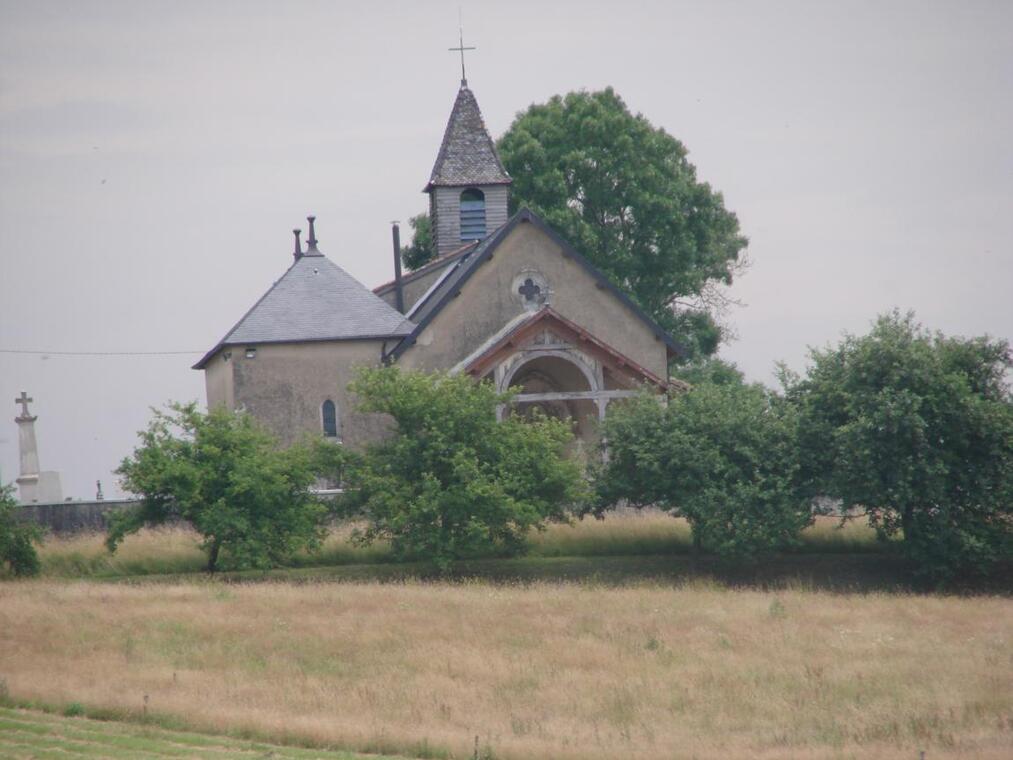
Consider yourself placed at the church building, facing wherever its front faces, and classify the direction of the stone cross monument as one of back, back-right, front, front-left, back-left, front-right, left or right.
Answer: back-right

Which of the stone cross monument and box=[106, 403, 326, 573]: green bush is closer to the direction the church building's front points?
the green bush

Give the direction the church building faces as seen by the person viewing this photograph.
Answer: facing the viewer and to the right of the viewer

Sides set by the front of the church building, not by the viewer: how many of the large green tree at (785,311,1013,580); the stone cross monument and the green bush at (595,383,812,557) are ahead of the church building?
2

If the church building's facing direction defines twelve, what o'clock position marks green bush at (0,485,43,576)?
The green bush is roughly at 3 o'clock from the church building.

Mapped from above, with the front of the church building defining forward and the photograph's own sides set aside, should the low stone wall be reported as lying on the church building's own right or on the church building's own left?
on the church building's own right

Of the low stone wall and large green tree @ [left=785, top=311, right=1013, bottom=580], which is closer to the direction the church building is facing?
the large green tree

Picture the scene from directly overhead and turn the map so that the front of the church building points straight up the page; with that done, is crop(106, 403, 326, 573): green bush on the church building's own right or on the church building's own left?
on the church building's own right

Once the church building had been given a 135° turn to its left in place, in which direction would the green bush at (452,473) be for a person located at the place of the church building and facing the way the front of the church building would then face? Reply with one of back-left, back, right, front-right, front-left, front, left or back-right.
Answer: back

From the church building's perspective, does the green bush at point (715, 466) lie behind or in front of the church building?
in front
